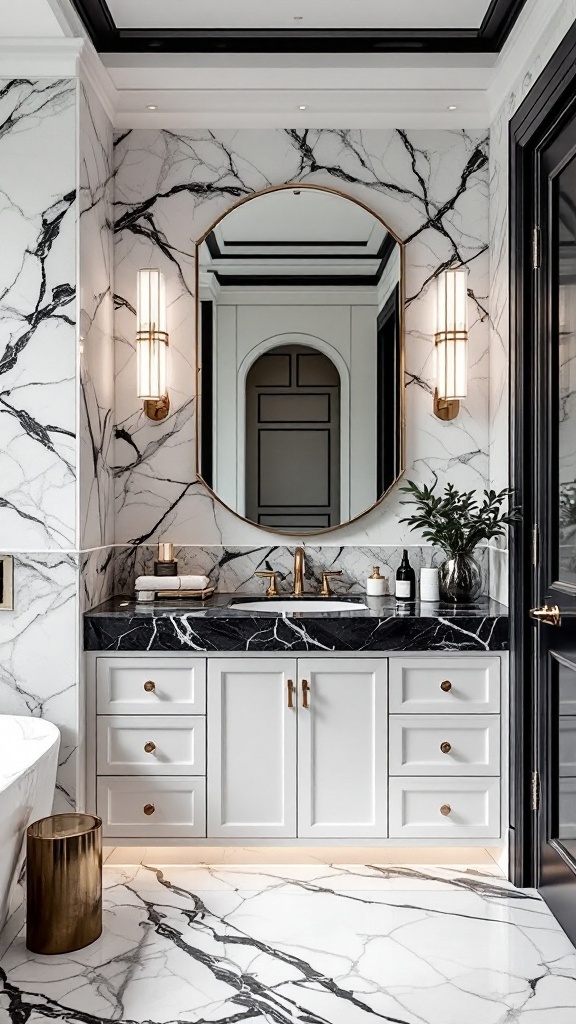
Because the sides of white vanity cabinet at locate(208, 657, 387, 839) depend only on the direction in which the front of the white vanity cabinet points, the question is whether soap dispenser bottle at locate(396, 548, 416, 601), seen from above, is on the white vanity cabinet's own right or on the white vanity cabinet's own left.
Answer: on the white vanity cabinet's own left

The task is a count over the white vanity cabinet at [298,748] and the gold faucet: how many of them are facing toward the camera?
2

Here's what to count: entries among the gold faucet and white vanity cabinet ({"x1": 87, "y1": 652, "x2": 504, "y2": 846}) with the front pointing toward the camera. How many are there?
2

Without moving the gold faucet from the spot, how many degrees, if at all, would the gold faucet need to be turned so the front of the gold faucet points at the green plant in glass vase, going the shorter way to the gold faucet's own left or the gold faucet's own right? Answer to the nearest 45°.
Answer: approximately 90° to the gold faucet's own left
